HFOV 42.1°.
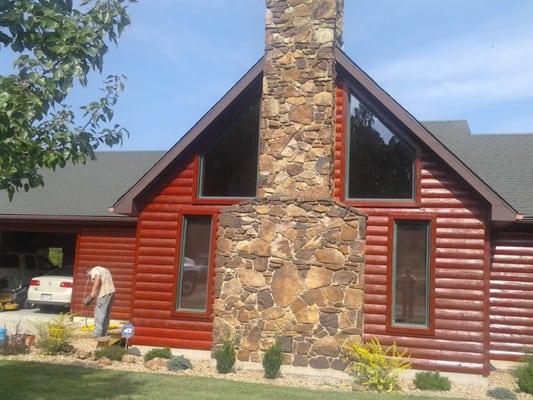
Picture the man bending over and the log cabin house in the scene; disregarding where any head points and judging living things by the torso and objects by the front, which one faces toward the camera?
the log cabin house

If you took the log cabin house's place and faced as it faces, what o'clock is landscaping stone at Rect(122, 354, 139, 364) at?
The landscaping stone is roughly at 1 o'clock from the log cabin house.

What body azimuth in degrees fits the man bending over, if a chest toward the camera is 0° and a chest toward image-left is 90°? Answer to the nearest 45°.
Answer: approximately 90°

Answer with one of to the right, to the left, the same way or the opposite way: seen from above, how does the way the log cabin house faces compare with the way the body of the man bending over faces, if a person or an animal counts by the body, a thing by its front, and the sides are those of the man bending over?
to the left

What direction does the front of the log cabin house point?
toward the camera

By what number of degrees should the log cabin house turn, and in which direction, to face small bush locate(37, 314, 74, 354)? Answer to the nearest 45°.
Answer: approximately 90° to its right

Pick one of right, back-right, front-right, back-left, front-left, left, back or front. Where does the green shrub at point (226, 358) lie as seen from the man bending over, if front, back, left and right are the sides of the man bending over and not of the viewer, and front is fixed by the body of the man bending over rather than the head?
back-left

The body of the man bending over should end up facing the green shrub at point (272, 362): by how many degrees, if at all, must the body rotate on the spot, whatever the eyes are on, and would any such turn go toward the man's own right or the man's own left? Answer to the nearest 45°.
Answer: approximately 135° to the man's own left

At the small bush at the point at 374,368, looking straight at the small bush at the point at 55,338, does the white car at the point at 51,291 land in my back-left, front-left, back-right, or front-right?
front-right

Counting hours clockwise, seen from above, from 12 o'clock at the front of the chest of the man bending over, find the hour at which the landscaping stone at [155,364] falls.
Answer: The landscaping stone is roughly at 8 o'clock from the man bending over.

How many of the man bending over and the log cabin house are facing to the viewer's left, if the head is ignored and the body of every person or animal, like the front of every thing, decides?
1
